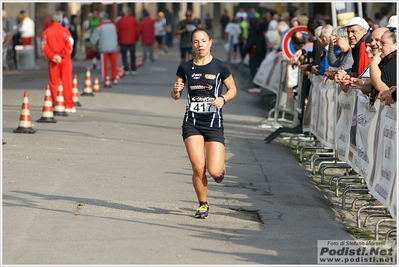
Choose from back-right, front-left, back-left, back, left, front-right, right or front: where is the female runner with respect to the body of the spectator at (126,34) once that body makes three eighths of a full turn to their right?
front-right

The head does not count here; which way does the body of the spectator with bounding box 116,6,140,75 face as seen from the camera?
away from the camera

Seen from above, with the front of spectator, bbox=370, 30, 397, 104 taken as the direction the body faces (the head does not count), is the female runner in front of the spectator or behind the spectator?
in front

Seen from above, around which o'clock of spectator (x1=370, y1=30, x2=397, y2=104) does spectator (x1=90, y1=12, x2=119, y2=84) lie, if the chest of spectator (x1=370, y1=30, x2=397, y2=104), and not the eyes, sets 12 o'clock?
spectator (x1=90, y1=12, x2=119, y2=84) is roughly at 2 o'clock from spectator (x1=370, y1=30, x2=397, y2=104).

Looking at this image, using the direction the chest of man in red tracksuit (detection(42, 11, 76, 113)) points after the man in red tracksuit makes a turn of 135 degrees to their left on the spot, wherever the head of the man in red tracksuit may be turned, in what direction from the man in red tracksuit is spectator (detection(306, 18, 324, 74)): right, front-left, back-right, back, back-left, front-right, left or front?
left

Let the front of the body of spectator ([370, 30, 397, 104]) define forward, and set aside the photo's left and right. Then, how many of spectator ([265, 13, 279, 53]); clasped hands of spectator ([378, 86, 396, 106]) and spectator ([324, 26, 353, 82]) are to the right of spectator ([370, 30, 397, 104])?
2

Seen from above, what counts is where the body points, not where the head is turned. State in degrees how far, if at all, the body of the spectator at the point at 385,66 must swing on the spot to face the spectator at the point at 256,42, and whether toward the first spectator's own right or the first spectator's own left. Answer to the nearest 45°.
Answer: approximately 90° to the first spectator's own right

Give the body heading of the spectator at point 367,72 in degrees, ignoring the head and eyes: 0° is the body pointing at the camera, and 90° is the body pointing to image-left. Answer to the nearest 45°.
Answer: approximately 45°

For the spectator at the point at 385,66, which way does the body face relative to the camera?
to the viewer's left

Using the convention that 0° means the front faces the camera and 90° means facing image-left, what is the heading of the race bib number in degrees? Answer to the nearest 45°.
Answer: approximately 0°

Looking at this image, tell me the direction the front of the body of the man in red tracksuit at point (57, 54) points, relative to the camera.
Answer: away from the camera
